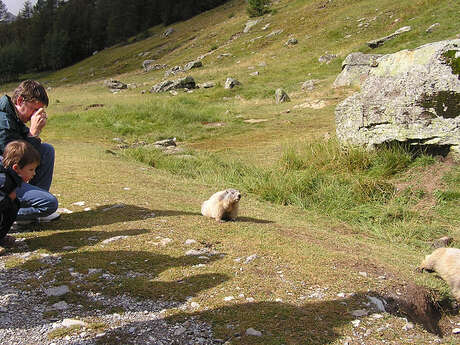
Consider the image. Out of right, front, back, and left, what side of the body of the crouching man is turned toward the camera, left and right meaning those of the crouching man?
right

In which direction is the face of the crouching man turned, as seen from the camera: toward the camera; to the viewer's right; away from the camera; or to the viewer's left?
to the viewer's right

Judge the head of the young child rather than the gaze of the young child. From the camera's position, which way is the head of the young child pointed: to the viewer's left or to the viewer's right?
to the viewer's right

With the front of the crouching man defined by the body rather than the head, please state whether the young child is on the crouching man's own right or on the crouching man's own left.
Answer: on the crouching man's own right

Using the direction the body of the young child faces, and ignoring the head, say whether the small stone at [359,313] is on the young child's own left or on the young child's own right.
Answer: on the young child's own right

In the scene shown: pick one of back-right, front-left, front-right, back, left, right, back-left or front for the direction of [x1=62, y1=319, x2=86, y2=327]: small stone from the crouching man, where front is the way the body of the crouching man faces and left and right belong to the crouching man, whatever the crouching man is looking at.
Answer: right

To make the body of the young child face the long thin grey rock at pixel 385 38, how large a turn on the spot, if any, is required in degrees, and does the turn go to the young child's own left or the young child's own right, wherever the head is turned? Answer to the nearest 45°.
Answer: approximately 45° to the young child's own left

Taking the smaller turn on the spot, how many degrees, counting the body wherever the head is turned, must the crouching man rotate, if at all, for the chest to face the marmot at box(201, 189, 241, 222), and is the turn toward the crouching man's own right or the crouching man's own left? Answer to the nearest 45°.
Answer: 0° — they already face it

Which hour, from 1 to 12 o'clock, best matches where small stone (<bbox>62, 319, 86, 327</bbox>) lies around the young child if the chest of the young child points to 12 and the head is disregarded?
The small stone is roughly at 3 o'clock from the young child.

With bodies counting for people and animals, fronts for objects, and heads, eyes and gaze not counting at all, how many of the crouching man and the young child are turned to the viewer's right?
2

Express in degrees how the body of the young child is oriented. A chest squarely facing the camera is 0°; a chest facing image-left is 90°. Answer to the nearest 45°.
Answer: approximately 270°

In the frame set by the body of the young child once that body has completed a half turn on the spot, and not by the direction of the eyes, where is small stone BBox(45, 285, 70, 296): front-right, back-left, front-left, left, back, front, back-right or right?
left

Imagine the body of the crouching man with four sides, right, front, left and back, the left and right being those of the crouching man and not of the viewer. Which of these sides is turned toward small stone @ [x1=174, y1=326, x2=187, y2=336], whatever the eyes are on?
right
